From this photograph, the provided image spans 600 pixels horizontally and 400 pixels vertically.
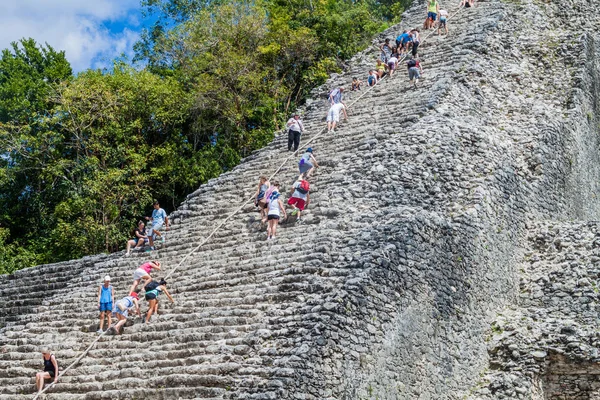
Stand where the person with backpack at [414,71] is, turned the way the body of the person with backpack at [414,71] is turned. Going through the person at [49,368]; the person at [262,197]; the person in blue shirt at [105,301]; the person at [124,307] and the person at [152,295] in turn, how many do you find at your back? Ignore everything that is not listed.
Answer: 5

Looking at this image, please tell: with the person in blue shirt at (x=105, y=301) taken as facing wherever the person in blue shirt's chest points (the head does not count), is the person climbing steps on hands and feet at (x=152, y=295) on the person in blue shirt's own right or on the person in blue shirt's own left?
on the person in blue shirt's own left

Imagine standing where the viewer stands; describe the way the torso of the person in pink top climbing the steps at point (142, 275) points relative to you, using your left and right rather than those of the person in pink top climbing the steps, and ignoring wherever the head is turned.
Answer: facing to the right of the viewer

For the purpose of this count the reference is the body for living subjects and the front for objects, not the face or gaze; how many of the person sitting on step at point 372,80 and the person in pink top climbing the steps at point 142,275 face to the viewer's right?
1

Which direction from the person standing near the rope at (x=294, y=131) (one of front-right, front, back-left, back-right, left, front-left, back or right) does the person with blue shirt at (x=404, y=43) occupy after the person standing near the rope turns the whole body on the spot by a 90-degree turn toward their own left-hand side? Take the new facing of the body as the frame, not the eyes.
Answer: left

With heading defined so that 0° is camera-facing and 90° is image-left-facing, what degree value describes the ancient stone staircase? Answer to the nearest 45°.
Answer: approximately 45°

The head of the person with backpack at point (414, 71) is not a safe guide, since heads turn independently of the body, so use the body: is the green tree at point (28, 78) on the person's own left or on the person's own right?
on the person's own left

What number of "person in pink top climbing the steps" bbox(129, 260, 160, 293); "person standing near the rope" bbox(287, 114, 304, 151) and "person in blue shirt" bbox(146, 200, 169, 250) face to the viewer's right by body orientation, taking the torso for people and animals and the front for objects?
1

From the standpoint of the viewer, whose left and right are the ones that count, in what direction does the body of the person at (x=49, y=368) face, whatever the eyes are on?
facing the viewer and to the left of the viewer

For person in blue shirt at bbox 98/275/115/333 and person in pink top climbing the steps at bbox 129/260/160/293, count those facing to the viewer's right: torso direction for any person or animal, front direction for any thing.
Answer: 1

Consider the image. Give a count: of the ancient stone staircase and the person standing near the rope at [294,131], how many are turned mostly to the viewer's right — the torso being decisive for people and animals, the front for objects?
0
